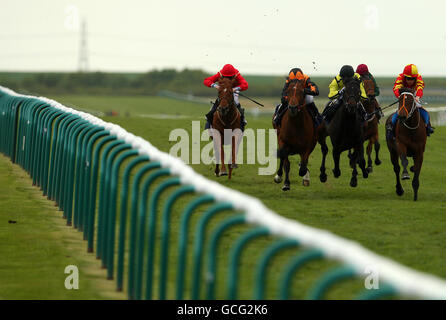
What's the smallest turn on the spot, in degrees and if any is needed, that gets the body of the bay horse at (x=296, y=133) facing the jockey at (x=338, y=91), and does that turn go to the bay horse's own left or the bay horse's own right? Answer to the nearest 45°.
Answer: approximately 135° to the bay horse's own left

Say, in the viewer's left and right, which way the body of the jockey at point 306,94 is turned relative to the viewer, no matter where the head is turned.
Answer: facing the viewer

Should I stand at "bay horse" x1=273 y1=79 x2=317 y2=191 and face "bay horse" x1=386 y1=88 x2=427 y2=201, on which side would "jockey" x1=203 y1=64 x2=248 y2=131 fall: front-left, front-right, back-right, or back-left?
back-left

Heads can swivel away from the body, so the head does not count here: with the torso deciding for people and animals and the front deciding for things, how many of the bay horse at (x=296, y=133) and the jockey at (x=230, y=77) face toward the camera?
2

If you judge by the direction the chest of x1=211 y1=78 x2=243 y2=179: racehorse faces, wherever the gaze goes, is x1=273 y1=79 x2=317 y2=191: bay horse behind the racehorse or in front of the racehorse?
in front

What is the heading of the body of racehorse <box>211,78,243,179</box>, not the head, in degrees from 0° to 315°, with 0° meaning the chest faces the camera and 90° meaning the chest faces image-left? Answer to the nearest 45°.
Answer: approximately 0°

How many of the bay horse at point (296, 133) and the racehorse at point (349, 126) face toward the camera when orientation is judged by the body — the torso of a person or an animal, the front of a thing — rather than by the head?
2

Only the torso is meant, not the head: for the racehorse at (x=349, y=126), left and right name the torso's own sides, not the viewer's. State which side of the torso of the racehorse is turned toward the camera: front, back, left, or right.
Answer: front

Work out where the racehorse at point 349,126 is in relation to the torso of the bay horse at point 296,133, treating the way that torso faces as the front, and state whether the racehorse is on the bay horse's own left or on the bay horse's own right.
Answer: on the bay horse's own left

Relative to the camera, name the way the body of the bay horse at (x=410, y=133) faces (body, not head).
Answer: toward the camera

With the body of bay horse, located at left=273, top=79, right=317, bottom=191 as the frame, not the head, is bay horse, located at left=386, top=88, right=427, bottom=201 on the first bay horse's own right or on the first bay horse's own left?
on the first bay horse's own left

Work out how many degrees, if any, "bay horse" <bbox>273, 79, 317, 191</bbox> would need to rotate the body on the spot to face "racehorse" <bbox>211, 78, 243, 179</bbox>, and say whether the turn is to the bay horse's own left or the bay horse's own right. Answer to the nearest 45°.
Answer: approximately 135° to the bay horse's own right

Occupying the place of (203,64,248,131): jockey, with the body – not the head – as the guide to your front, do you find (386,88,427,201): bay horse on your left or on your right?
on your left
